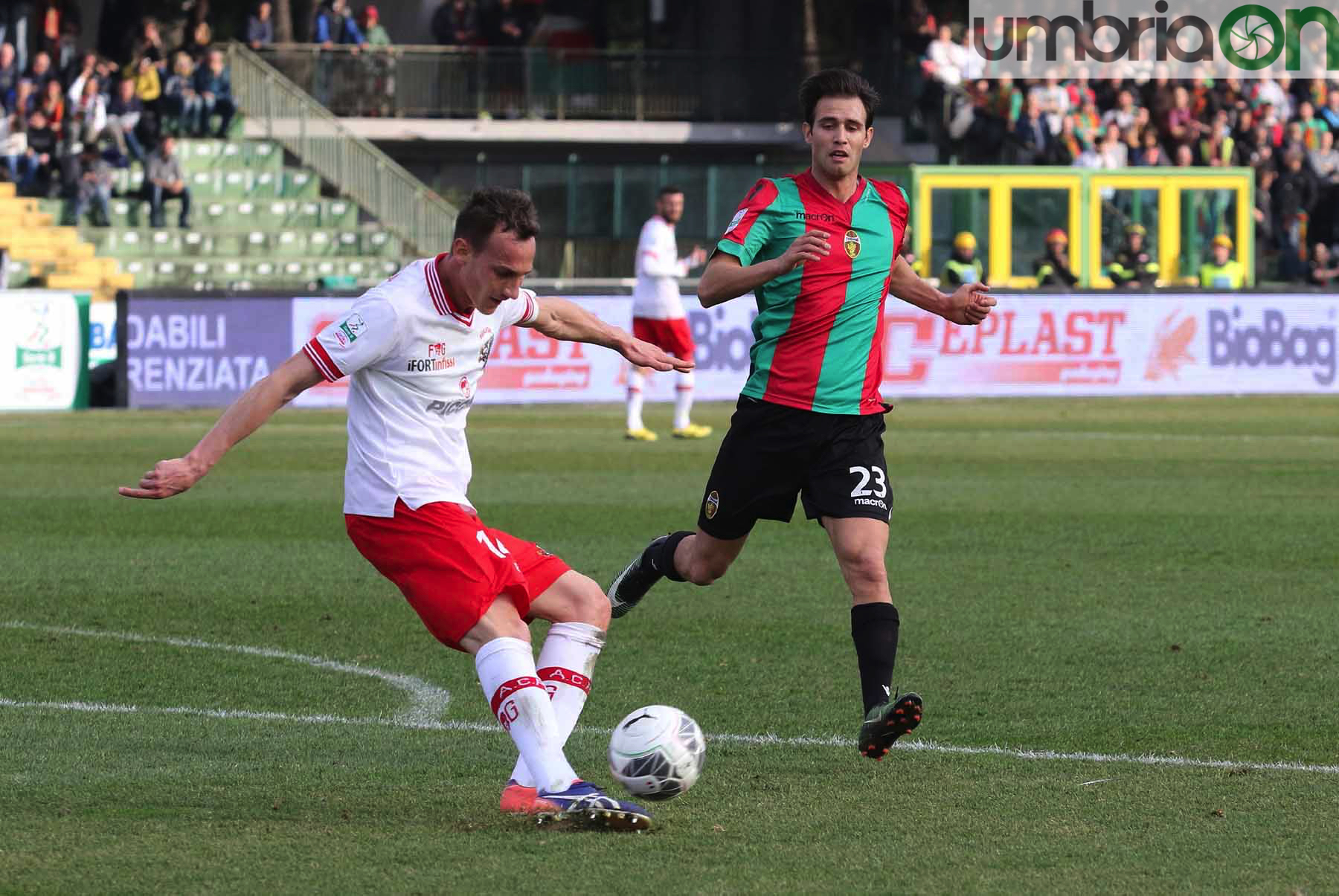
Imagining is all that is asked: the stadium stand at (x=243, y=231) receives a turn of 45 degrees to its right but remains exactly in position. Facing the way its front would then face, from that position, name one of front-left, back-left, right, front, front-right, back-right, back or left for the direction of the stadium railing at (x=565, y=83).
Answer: back

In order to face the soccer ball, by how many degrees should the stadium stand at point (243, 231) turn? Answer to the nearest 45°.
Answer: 0° — it already faces it

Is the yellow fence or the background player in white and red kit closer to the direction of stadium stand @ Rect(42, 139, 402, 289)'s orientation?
the background player in white and red kit

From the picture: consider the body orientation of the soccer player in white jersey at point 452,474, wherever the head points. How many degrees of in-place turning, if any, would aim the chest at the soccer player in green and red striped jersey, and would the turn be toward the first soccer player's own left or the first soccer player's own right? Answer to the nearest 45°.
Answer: approximately 90° to the first soccer player's own left

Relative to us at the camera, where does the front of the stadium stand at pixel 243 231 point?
facing the viewer

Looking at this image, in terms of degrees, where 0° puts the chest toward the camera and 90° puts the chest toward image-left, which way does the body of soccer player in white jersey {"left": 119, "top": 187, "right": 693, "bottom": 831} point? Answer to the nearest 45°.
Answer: approximately 315°

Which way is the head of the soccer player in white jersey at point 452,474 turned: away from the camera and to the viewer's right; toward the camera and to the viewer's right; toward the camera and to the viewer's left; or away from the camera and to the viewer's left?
toward the camera and to the viewer's right

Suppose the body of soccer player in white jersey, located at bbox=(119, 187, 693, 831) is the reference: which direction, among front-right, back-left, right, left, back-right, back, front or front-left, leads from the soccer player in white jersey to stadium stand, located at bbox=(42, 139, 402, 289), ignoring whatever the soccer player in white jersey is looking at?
back-left

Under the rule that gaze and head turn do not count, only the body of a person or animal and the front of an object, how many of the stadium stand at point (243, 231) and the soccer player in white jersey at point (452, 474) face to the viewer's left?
0

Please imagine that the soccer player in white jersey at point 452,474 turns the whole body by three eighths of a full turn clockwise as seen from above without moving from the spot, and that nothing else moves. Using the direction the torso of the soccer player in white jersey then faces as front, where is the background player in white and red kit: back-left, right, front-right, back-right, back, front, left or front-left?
right

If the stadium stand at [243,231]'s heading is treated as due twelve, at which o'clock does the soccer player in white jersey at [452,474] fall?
The soccer player in white jersey is roughly at 12 o'clock from the stadium stand.
